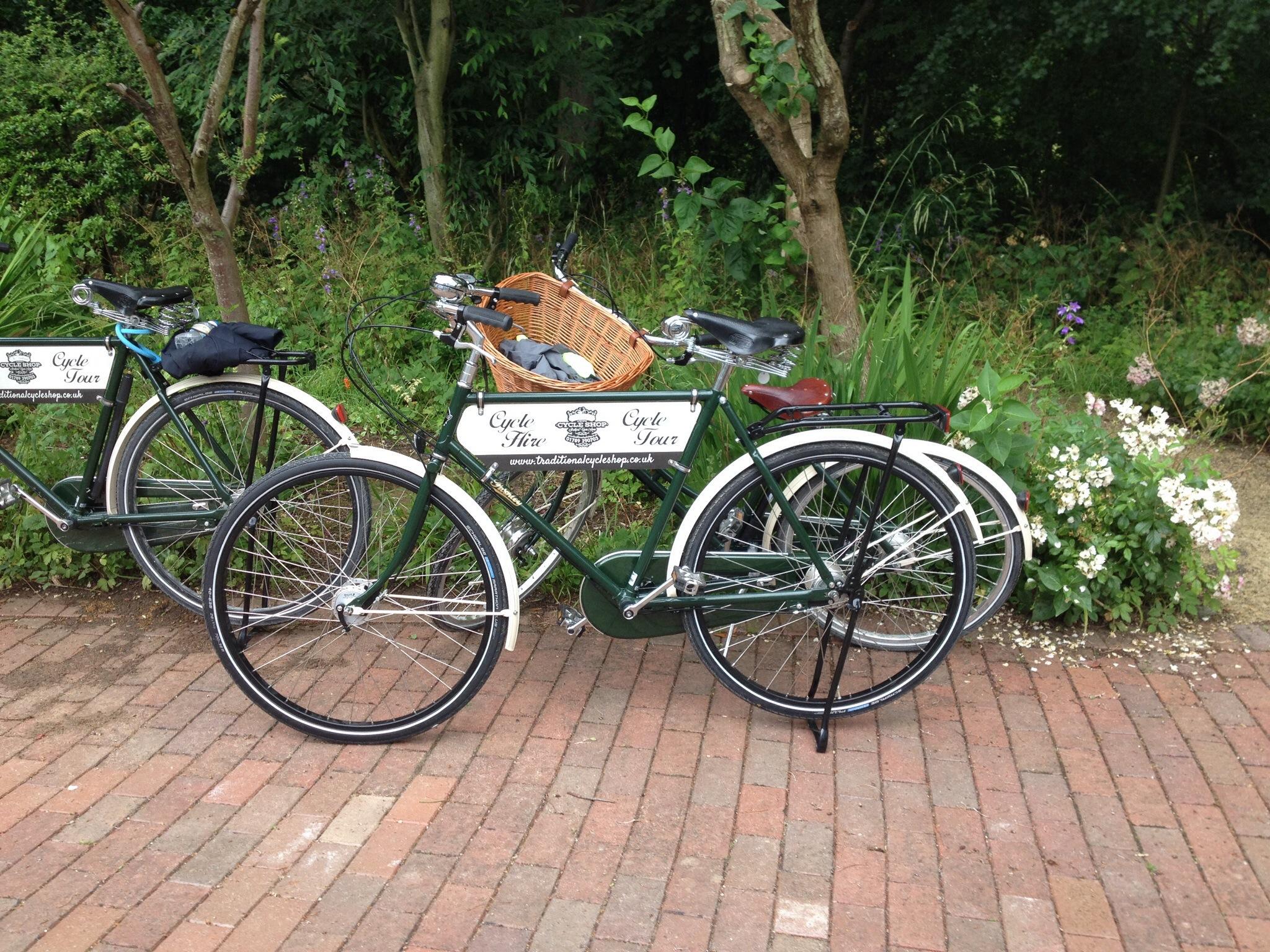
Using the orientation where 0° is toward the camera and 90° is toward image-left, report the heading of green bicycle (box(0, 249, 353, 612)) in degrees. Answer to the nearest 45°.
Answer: approximately 90°

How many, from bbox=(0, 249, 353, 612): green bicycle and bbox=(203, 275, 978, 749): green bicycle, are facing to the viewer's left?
2

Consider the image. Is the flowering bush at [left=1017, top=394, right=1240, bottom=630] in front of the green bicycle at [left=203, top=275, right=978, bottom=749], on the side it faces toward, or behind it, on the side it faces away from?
behind

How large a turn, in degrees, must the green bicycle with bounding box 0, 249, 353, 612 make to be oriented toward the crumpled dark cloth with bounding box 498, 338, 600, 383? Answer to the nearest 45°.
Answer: approximately 135° to its left

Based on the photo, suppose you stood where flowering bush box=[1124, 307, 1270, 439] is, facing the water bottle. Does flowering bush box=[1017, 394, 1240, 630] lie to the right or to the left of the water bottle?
left

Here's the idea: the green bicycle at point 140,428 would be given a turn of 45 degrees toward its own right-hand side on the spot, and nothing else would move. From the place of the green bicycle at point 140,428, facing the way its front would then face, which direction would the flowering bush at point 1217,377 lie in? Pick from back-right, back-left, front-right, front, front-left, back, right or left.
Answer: back-right

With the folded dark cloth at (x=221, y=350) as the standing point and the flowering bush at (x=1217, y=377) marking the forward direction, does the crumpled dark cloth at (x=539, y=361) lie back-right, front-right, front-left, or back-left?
front-right

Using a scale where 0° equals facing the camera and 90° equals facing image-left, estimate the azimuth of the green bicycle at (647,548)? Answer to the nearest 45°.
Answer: approximately 90°

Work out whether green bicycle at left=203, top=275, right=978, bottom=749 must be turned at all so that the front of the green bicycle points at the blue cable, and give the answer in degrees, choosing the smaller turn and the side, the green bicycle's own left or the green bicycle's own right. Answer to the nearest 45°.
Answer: approximately 45° to the green bicycle's own right

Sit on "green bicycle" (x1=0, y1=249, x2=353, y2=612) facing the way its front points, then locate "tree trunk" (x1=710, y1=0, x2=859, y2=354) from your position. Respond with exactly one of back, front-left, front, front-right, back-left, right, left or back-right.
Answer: back

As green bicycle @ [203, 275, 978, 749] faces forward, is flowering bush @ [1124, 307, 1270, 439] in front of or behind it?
behind

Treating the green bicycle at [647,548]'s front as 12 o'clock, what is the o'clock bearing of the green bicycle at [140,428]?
the green bicycle at [140,428] is roughly at 1 o'clock from the green bicycle at [647,548].
